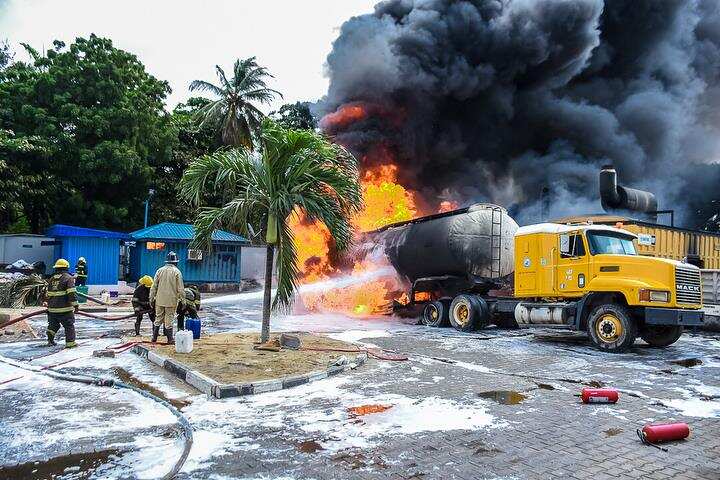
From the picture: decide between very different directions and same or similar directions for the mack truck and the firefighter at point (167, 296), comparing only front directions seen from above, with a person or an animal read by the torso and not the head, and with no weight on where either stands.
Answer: very different directions

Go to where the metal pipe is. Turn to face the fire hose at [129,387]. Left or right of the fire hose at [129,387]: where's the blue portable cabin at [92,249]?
right

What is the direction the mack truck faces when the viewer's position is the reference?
facing the viewer and to the right of the viewer

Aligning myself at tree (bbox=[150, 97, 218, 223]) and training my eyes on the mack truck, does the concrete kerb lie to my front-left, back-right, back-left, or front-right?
front-right

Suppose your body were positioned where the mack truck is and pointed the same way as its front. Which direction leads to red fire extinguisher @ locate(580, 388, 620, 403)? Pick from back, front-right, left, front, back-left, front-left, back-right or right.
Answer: front-right

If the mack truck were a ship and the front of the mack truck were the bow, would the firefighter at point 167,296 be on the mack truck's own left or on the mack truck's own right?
on the mack truck's own right

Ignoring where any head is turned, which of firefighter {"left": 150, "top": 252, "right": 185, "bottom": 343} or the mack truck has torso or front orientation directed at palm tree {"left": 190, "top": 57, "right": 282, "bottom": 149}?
the firefighter

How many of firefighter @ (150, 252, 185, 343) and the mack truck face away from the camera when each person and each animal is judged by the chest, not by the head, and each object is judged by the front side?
1

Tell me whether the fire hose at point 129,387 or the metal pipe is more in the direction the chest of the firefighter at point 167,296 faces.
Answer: the metal pipe

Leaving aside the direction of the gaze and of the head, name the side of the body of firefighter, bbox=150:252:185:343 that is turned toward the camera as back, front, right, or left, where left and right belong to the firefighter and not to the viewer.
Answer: back

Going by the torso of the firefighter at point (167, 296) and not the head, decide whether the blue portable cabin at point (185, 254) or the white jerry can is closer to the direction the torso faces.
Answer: the blue portable cabin

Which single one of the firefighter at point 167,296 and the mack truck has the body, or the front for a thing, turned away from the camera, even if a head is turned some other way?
the firefighter
